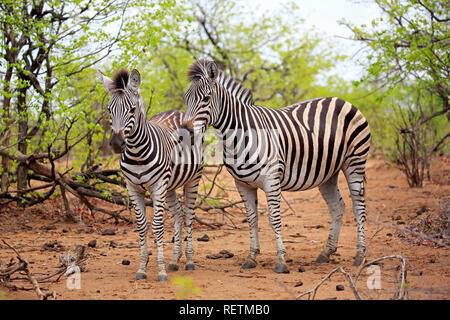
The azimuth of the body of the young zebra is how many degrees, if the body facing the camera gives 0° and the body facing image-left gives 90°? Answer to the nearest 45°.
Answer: approximately 45°

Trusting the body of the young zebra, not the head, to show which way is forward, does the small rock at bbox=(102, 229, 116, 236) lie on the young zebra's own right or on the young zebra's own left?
on the young zebra's own right

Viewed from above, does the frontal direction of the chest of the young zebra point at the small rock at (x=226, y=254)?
no

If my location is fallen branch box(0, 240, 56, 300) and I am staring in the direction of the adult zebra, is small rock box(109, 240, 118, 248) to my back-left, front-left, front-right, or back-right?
front-left

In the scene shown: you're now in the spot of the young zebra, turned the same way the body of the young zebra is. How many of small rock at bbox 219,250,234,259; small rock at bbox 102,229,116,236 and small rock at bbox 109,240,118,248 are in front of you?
0

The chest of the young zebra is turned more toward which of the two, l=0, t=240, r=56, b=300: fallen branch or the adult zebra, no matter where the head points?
the fallen branch

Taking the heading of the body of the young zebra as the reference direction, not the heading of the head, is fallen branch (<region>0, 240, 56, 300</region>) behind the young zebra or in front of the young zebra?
in front

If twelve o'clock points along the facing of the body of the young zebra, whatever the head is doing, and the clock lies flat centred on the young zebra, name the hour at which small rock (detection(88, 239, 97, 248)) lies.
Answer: The small rock is roughly at 4 o'clock from the young zebra.

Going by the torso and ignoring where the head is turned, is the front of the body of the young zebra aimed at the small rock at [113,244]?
no

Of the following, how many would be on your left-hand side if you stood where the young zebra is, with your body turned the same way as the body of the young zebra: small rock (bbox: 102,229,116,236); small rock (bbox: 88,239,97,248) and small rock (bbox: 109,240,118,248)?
0

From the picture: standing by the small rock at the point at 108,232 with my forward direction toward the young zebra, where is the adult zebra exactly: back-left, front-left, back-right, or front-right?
front-left

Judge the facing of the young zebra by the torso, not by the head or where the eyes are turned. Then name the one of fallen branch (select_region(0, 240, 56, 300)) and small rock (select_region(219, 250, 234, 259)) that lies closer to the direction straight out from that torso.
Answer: the fallen branch

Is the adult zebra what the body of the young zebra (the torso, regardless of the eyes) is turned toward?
no
